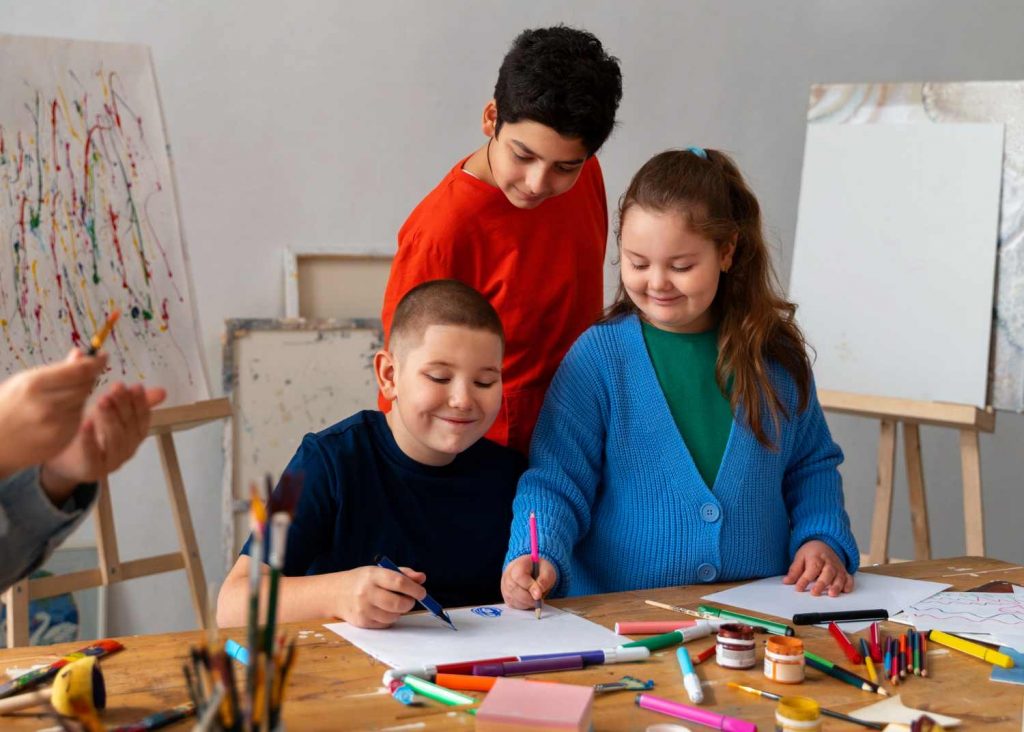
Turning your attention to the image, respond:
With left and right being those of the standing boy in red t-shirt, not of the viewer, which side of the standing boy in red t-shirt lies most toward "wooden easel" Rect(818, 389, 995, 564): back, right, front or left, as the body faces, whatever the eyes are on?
left

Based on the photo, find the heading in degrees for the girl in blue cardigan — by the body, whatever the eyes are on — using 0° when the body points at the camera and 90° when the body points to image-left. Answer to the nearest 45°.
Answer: approximately 0°

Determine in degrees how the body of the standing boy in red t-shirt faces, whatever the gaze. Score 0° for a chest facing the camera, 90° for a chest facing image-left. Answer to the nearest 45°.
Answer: approximately 315°

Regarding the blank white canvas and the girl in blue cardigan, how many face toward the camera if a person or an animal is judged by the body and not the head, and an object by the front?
2

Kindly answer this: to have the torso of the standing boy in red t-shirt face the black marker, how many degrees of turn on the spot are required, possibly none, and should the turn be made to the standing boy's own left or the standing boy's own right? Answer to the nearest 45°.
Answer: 0° — they already face it
